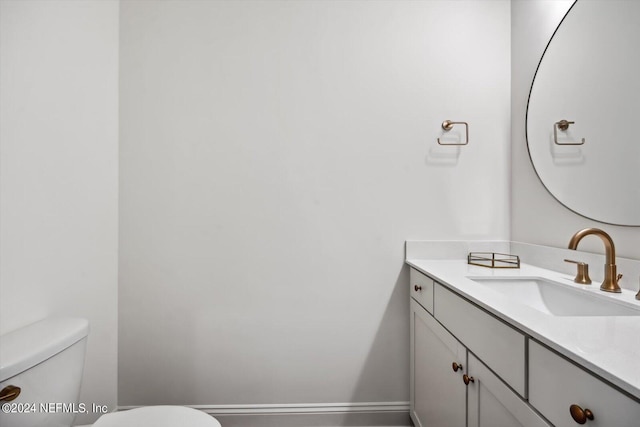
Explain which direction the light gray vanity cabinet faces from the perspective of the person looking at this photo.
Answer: facing the viewer and to the left of the viewer

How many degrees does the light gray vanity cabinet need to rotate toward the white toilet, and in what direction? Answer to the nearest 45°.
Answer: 0° — it already faces it
